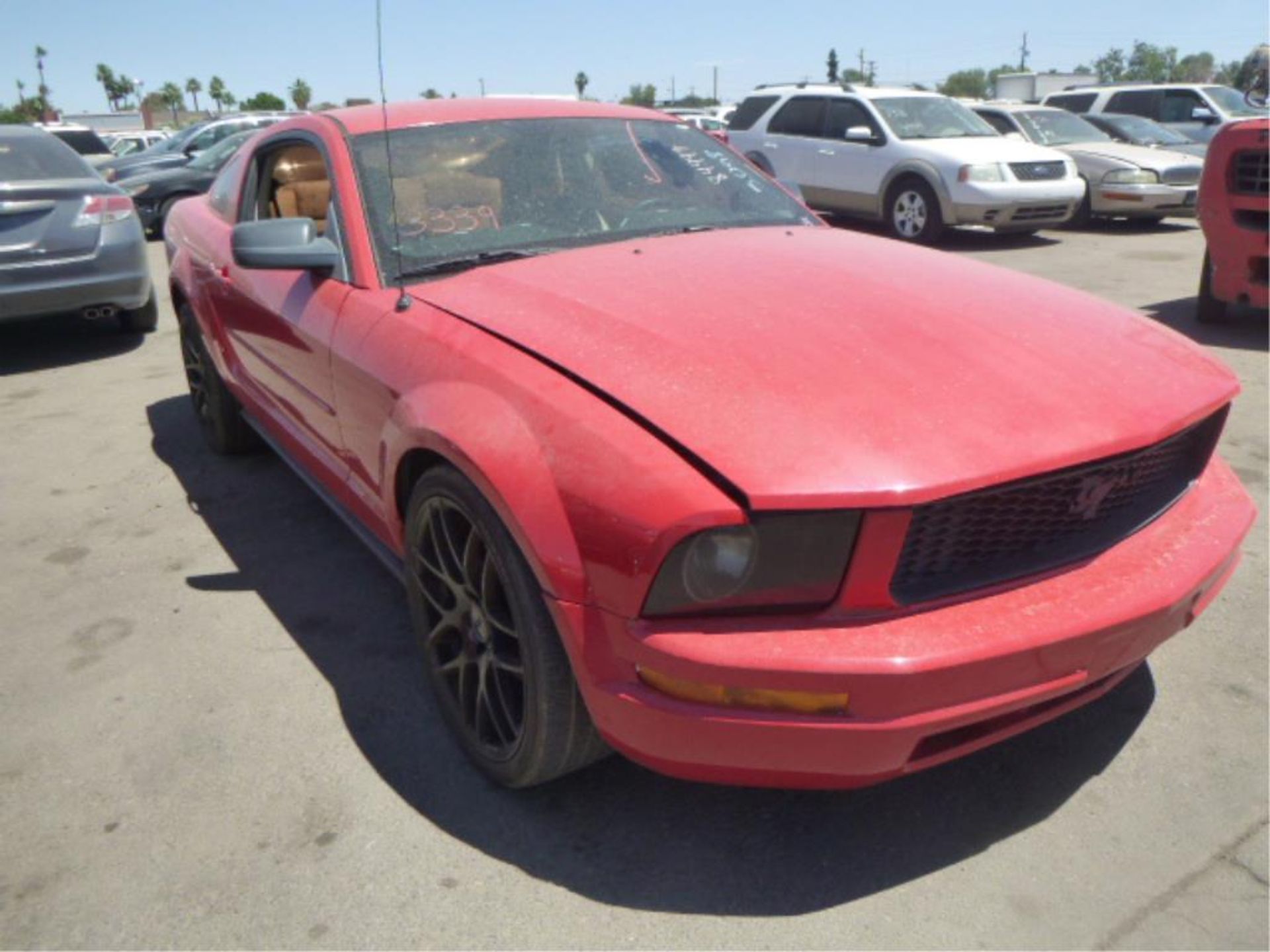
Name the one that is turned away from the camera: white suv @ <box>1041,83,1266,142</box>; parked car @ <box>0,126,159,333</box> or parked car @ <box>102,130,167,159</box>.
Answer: parked car @ <box>0,126,159,333</box>

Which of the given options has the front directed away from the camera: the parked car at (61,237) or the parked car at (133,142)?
the parked car at (61,237)

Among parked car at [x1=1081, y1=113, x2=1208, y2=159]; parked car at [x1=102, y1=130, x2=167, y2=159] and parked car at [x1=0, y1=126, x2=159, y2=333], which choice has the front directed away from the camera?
parked car at [x1=0, y1=126, x2=159, y2=333]

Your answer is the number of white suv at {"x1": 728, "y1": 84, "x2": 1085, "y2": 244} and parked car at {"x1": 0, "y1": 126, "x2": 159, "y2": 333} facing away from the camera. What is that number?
1

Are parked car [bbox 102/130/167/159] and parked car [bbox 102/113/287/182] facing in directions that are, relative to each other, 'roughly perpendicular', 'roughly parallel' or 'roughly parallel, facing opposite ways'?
roughly parallel

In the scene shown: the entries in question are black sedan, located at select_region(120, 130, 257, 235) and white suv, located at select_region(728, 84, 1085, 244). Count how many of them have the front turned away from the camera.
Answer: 0

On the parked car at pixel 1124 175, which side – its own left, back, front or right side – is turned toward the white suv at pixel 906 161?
right

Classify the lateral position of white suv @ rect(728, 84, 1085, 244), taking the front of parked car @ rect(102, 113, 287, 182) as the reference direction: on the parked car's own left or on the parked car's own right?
on the parked car's own left

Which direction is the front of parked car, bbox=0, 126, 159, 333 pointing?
away from the camera

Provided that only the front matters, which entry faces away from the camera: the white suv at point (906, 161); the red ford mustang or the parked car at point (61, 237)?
the parked car

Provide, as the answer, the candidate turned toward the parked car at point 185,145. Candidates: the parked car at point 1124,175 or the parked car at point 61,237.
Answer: the parked car at point 61,237

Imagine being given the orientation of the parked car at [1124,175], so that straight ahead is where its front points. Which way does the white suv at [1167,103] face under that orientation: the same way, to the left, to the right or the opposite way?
the same way

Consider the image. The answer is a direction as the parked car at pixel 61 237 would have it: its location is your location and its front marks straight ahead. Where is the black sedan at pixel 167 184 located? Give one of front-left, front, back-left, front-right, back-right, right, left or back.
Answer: front

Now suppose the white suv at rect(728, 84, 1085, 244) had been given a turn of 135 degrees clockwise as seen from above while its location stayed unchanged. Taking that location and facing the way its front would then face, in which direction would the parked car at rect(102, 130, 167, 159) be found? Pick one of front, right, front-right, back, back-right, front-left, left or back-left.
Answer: front-right

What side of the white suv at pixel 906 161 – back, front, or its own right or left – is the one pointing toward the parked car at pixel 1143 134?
left

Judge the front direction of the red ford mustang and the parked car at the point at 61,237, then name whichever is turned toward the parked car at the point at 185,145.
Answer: the parked car at the point at 61,237
